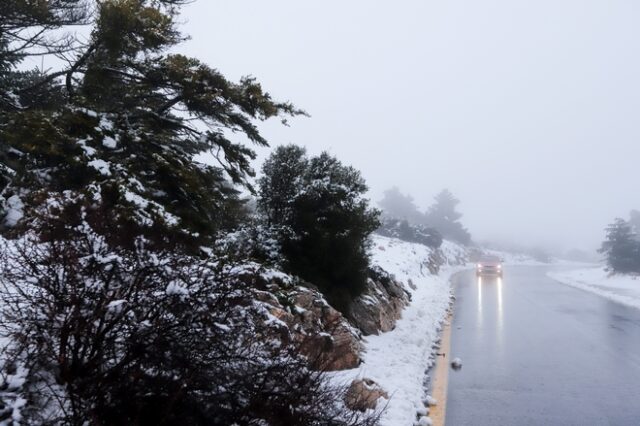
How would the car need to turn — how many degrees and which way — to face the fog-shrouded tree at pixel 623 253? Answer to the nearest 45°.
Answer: approximately 135° to its left

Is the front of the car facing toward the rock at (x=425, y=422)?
yes

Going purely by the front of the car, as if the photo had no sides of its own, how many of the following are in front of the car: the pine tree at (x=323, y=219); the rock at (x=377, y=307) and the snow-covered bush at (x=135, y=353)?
3

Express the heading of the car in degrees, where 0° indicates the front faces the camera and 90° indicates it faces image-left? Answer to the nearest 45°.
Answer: approximately 0°

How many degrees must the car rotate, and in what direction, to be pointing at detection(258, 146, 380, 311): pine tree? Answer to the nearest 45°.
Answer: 0° — it already faces it

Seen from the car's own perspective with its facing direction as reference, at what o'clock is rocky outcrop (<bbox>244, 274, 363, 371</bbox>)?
The rocky outcrop is roughly at 12 o'clock from the car.

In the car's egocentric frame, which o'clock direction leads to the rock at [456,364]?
The rock is roughly at 12 o'clock from the car.

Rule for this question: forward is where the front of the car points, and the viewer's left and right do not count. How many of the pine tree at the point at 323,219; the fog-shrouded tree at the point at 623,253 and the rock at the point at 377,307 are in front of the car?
2

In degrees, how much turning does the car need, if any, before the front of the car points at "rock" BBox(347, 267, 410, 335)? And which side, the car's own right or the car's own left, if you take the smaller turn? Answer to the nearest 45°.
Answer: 0° — it already faces it
